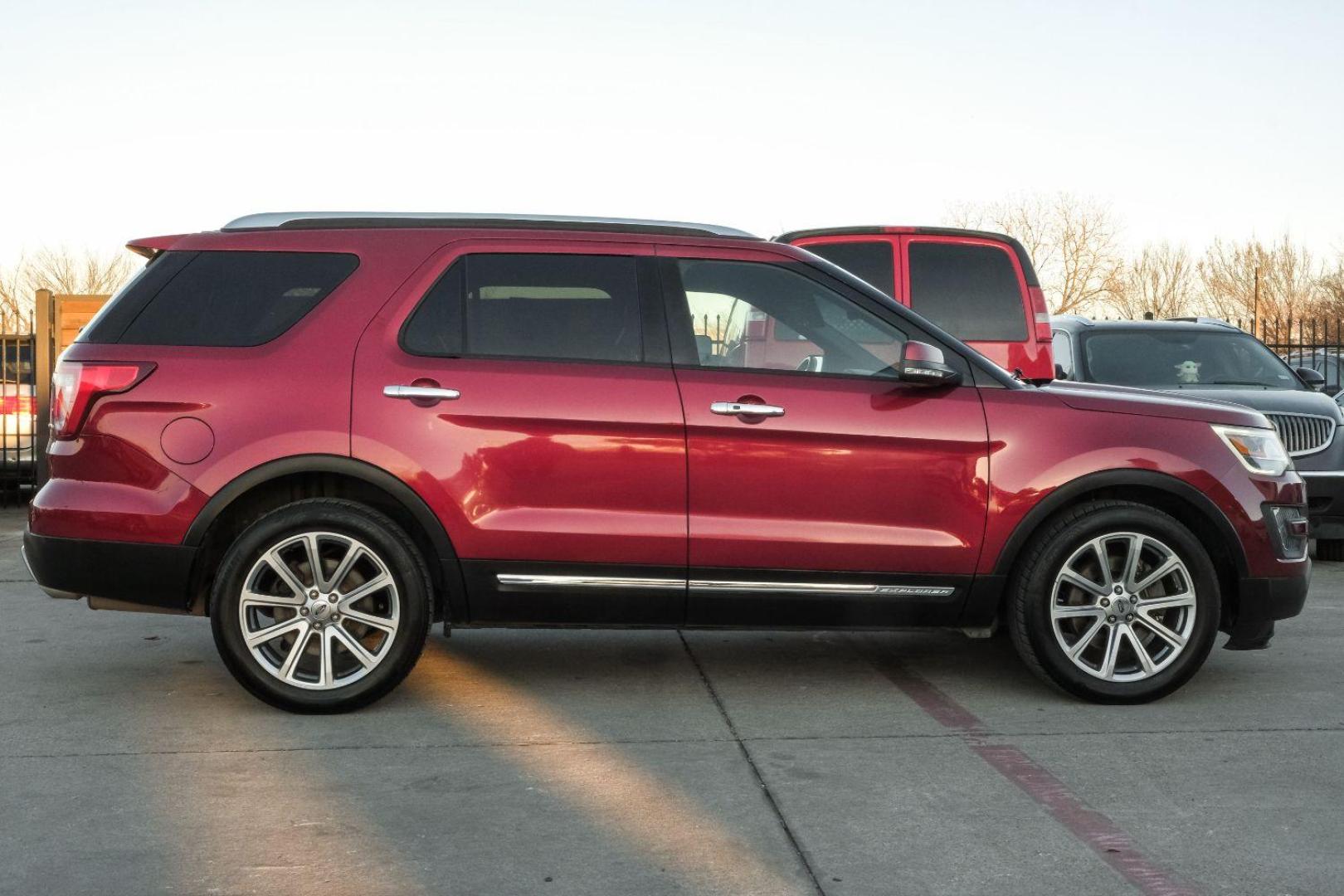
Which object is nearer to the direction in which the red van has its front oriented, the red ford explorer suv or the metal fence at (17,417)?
the metal fence

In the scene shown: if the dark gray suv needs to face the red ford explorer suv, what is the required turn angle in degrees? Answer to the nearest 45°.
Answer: approximately 45° to its right

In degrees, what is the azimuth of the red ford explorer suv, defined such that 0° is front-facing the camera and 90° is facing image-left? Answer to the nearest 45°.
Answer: approximately 270°

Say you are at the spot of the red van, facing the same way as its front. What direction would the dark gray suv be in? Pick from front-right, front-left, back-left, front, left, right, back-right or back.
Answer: back-right

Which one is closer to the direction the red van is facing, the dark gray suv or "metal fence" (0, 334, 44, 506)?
the metal fence

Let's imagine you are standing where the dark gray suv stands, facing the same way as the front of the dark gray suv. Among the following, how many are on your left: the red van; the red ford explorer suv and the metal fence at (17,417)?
0

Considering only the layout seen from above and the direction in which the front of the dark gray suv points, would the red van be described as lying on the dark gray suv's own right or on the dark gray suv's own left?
on the dark gray suv's own right

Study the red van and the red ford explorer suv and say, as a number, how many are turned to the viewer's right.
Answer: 1

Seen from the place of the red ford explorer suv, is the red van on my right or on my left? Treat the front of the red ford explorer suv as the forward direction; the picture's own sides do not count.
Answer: on my left

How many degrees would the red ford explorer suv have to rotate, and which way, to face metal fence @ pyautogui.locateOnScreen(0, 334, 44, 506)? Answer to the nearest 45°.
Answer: approximately 135° to its left
